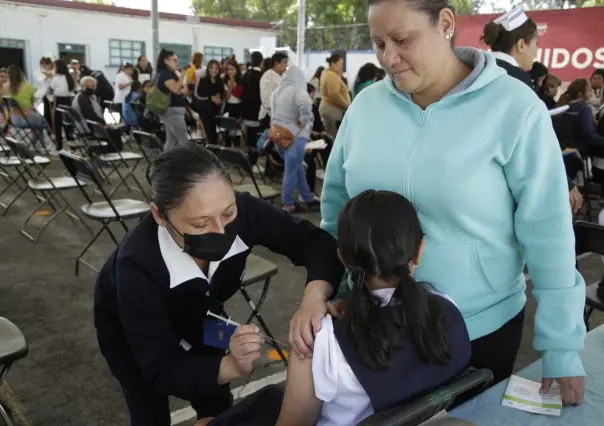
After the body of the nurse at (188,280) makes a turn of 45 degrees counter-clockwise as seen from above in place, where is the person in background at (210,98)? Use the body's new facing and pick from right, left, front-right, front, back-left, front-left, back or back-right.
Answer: left

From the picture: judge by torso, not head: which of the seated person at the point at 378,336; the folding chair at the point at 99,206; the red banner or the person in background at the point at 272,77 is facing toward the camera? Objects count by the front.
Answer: the red banner

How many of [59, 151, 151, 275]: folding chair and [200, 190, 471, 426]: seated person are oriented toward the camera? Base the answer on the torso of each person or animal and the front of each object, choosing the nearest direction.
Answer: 0

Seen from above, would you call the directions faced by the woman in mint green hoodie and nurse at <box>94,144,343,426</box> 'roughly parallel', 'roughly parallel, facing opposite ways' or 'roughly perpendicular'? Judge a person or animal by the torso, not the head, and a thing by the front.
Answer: roughly perpendicular

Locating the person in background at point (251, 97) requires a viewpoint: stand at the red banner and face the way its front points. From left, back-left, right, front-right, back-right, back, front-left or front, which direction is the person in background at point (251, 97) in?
front-right

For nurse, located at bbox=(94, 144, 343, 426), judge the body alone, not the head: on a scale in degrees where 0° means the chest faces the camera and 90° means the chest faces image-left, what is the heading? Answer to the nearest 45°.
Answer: approximately 315°

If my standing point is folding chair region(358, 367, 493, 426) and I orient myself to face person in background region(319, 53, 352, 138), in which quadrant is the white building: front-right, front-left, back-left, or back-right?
front-left

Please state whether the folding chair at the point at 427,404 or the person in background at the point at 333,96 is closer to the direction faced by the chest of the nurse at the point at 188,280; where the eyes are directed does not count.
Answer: the folding chair

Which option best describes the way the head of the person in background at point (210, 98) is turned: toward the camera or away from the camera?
toward the camera

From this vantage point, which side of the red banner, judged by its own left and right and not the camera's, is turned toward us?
front

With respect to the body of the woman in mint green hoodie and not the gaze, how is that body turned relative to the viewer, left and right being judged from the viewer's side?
facing the viewer and to the left of the viewer

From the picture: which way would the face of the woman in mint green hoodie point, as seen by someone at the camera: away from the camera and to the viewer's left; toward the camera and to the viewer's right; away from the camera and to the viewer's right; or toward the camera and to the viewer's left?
toward the camera and to the viewer's left
